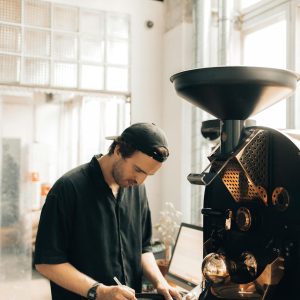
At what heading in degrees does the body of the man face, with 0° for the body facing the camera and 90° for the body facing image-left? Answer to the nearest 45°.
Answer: approximately 315°

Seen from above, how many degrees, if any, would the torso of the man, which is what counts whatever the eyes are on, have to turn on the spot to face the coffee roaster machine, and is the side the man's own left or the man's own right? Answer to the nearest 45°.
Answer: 0° — they already face it

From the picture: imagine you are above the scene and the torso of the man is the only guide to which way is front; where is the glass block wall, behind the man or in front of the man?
behind

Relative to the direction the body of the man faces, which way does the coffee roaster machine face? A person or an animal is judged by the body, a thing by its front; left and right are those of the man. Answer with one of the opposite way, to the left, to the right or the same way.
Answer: to the right

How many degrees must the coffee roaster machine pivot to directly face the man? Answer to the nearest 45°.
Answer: approximately 90° to its right

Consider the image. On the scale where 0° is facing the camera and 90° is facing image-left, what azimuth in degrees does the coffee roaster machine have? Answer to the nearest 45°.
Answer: approximately 45°

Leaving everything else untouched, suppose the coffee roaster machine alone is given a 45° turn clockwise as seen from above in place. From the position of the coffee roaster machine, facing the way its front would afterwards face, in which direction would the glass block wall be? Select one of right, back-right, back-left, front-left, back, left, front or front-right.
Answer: front-right

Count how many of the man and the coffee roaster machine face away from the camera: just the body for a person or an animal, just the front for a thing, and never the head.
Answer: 0
